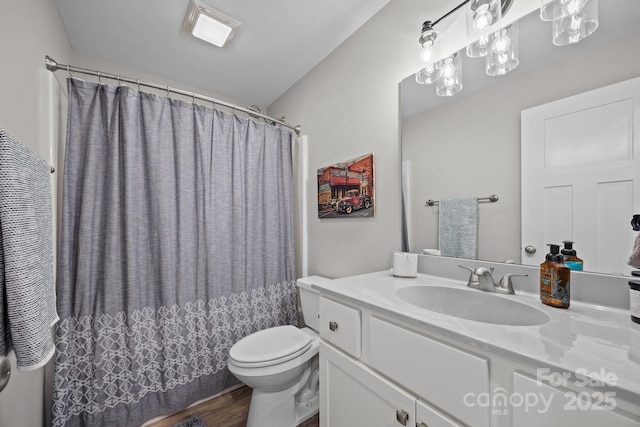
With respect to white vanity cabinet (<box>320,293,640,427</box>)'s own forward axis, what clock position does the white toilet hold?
The white toilet is roughly at 2 o'clock from the white vanity cabinet.

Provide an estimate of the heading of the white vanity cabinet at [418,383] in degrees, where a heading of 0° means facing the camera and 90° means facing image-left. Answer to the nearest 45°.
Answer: approximately 45°

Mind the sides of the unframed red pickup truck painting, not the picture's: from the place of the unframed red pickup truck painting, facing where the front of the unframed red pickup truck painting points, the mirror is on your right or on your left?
on your left

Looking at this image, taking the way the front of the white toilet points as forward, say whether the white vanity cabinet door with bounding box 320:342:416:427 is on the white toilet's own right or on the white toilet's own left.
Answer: on the white toilet's own left

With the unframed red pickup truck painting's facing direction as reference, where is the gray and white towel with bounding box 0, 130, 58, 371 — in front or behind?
in front

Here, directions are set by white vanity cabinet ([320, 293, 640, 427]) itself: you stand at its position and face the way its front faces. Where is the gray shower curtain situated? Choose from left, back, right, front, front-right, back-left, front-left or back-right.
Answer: front-right
